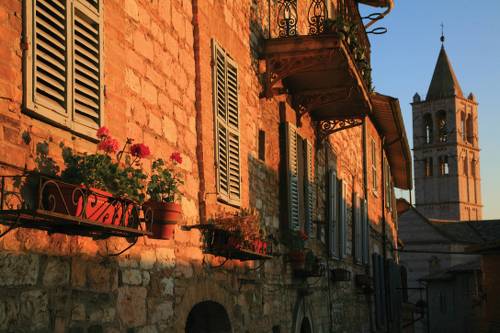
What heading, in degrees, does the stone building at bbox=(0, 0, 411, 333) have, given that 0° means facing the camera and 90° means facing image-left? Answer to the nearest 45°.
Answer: approximately 315°

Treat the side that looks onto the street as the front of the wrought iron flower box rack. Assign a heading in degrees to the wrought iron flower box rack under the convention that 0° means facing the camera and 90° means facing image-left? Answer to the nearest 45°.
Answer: approximately 315°
